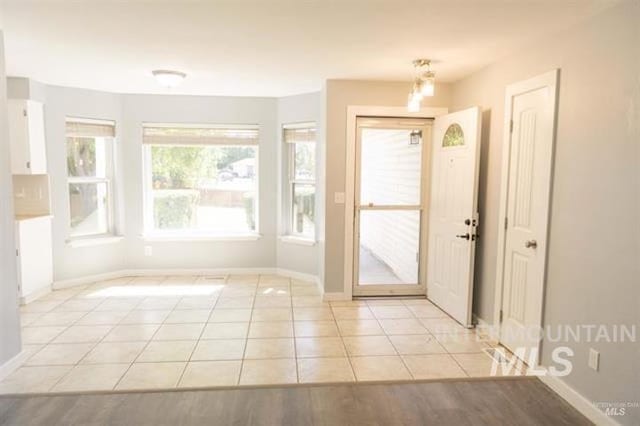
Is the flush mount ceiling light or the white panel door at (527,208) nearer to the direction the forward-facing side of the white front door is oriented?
the flush mount ceiling light

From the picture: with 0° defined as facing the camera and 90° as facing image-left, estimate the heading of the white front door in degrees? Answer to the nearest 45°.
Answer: approximately 45°

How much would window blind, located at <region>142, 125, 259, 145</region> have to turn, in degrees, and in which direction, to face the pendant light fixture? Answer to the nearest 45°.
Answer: approximately 45° to its left

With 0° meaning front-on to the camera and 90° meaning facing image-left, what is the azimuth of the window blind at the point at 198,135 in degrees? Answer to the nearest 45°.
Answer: approximately 0°

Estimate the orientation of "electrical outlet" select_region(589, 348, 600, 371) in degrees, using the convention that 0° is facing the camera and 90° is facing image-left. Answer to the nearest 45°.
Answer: approximately 45°

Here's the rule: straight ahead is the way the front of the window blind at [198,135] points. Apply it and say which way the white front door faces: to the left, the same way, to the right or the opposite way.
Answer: to the right

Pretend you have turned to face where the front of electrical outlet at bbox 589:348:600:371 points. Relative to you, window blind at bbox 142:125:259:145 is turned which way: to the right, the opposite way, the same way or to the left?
to the left
